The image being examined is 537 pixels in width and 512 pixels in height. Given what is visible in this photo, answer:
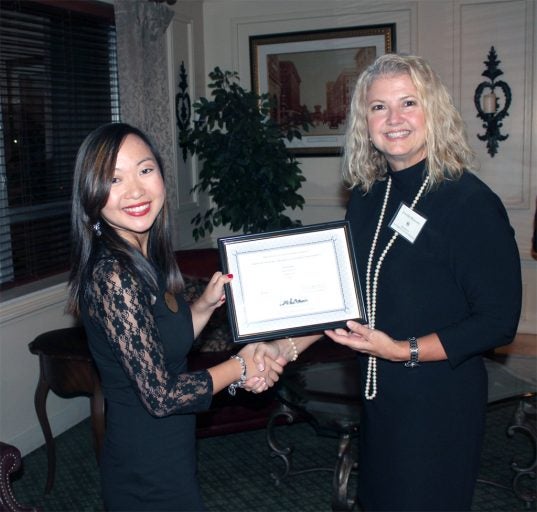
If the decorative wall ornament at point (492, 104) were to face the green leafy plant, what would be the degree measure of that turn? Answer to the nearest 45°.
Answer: approximately 45° to its right

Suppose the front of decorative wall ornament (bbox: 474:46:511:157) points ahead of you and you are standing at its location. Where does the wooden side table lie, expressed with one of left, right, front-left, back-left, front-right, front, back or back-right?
front-right

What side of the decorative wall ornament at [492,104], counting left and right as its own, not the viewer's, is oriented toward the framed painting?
right

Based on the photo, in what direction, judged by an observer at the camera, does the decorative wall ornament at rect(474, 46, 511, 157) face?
facing the viewer

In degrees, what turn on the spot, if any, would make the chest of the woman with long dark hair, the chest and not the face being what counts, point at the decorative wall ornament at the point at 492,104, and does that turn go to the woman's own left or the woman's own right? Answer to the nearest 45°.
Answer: approximately 90° to the woman's own left

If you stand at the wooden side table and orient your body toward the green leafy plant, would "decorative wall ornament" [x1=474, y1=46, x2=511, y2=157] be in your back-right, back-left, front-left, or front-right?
front-right

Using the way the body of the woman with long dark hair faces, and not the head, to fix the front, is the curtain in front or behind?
behind

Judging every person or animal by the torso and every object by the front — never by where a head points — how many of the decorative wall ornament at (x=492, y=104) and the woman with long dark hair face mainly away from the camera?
0

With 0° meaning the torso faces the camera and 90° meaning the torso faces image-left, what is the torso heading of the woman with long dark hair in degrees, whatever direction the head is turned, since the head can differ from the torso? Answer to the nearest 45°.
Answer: approximately 315°

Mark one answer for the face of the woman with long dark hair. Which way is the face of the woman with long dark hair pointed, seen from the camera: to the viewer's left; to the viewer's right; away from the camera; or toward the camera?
toward the camera

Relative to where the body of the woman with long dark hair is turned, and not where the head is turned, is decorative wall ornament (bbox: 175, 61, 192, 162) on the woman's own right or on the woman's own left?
on the woman's own left
